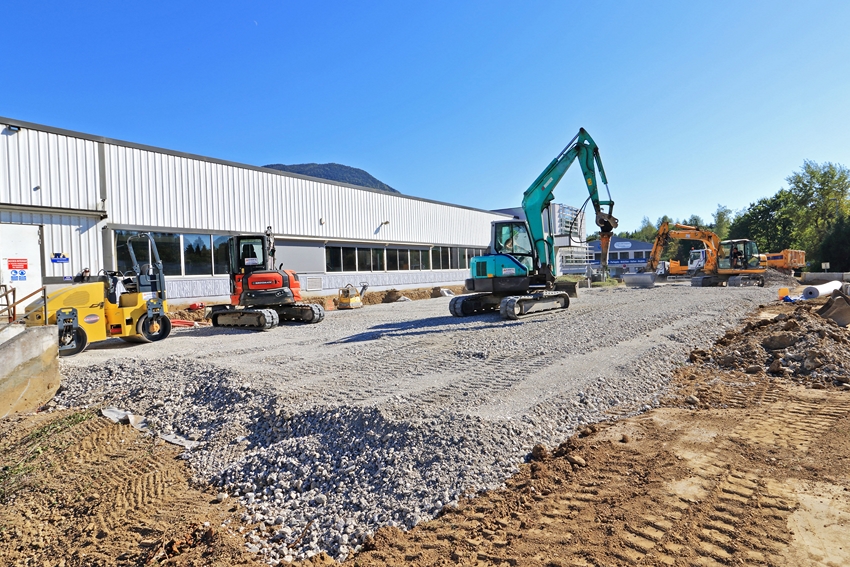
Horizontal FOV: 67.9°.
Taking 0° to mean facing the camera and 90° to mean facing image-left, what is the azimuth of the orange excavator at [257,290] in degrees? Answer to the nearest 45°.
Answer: approximately 135°

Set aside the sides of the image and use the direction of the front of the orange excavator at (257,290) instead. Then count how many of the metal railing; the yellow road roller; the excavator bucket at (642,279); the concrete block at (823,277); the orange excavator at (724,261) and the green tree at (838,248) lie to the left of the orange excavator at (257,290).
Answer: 2

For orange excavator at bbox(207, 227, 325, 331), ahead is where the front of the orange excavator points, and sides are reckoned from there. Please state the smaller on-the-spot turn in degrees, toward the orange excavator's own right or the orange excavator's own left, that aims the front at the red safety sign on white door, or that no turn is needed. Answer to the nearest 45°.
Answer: approximately 45° to the orange excavator's own left

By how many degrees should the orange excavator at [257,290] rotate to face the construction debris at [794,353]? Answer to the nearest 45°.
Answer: approximately 180°

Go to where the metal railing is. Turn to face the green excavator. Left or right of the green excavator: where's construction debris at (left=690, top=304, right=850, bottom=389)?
right

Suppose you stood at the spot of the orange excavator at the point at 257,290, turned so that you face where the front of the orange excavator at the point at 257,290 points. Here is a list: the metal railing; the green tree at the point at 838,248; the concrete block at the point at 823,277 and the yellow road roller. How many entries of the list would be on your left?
2

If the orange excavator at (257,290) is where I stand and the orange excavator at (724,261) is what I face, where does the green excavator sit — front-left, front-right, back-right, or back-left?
front-right

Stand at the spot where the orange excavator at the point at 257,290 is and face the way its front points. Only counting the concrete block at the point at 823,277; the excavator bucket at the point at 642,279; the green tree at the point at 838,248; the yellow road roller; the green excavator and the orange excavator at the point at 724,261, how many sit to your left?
1

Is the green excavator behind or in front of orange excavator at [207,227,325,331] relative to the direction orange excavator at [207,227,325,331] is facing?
behind

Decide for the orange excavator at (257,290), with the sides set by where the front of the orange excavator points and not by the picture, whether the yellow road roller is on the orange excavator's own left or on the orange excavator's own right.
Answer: on the orange excavator's own left
